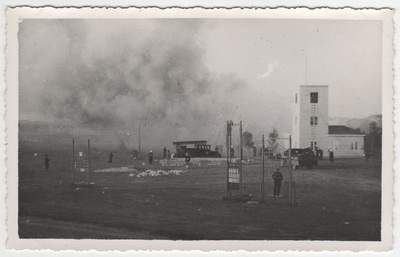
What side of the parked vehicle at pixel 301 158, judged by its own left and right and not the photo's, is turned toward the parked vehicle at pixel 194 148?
back

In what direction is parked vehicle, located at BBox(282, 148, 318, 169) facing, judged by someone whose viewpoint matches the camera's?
facing to the right of the viewer
